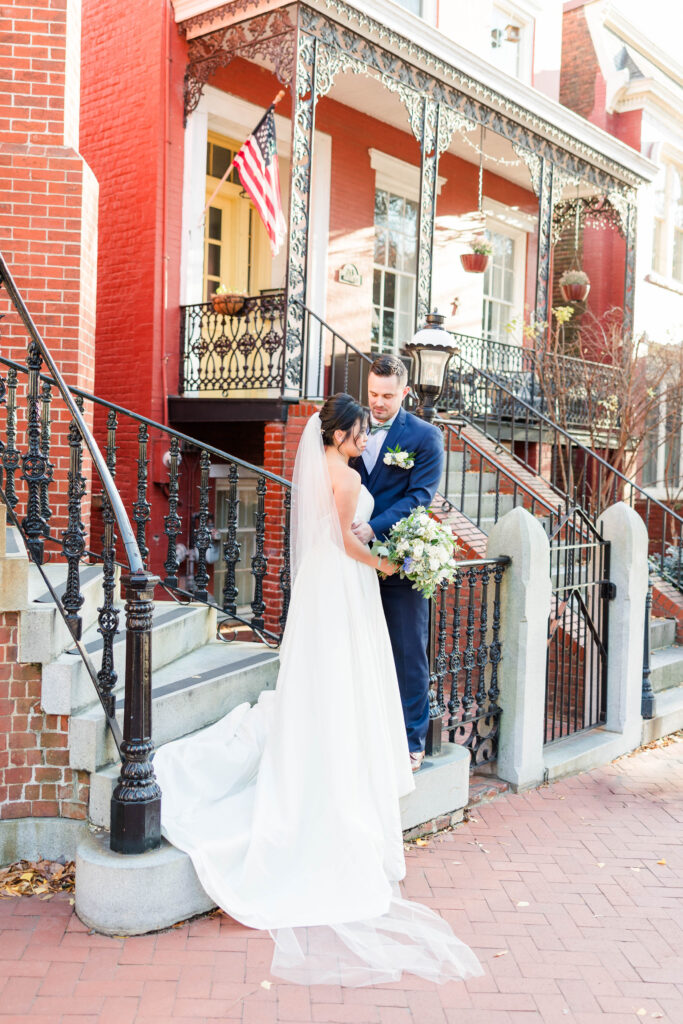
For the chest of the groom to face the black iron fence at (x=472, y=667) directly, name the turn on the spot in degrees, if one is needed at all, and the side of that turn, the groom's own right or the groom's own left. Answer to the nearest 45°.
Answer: approximately 180°

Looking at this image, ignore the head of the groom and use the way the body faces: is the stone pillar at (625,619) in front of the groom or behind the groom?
behind

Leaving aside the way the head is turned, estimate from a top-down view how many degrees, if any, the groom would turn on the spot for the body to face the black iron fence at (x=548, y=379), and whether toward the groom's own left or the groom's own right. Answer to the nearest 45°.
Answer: approximately 135° to the groom's own right

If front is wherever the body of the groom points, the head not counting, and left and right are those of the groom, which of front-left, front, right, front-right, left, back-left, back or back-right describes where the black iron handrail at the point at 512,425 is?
back-right

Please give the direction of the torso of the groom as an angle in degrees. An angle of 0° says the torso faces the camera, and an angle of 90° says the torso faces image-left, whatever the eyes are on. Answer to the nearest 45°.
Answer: approximately 45°

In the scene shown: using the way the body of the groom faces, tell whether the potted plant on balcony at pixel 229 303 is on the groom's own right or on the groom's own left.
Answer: on the groom's own right
